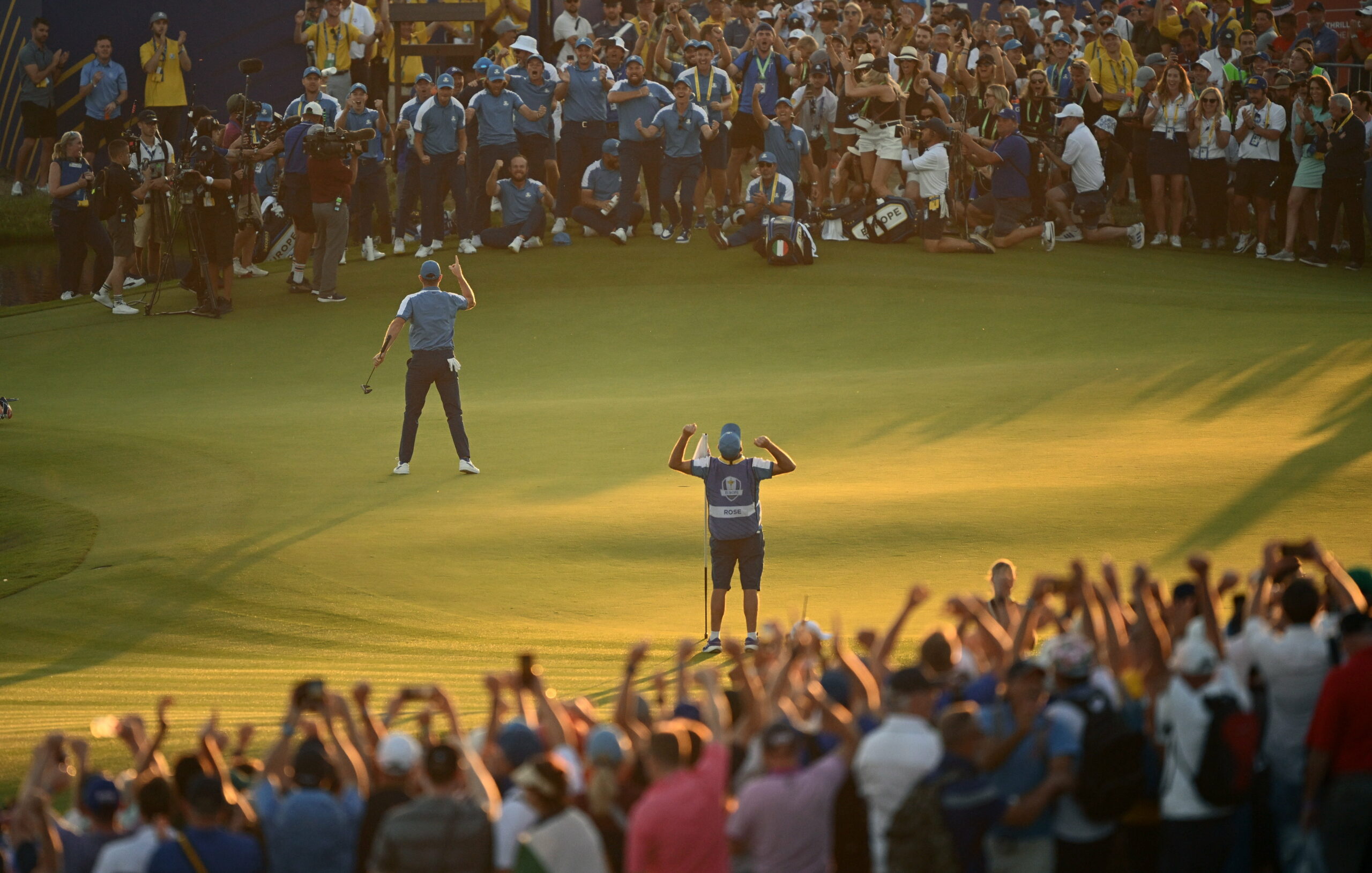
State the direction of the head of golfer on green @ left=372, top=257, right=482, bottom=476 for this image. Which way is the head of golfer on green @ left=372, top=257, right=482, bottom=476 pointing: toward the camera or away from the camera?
away from the camera

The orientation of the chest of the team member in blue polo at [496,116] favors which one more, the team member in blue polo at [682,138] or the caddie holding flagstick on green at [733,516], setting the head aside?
the caddie holding flagstick on green

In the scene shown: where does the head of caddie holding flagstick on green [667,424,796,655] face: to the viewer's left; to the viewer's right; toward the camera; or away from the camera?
away from the camera

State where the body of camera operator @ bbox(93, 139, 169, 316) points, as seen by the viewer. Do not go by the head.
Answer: to the viewer's right

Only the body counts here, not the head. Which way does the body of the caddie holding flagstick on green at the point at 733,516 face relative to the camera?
away from the camera

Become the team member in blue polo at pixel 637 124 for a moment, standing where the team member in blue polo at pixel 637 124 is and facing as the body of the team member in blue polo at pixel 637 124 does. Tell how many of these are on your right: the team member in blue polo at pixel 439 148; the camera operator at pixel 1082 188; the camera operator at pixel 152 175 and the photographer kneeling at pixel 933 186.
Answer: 2

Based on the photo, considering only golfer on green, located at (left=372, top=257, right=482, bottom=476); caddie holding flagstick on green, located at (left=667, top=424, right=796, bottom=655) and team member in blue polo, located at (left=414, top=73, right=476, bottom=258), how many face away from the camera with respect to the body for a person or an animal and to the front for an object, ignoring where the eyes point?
2

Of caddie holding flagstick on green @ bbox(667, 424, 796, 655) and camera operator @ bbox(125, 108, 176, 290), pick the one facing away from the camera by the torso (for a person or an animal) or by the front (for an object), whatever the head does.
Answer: the caddie holding flagstick on green

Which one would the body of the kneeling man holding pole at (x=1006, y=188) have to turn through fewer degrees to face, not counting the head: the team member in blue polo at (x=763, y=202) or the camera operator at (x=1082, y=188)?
the team member in blue polo

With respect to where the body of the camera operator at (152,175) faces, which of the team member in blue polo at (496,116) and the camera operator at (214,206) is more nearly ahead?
the camera operator

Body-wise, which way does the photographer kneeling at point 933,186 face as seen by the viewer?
to the viewer's left

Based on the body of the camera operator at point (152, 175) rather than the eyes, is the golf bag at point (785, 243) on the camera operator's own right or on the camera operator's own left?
on the camera operator's own left

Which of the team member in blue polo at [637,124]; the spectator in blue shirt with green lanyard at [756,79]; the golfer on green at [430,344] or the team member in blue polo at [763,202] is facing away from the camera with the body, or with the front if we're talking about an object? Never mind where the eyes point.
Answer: the golfer on green
